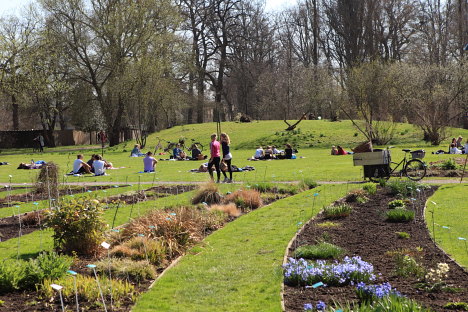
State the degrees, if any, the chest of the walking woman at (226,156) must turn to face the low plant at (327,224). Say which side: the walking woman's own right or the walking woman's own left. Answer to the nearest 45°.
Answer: approximately 90° to the walking woman's own left

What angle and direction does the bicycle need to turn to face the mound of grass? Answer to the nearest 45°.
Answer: approximately 90° to its left
